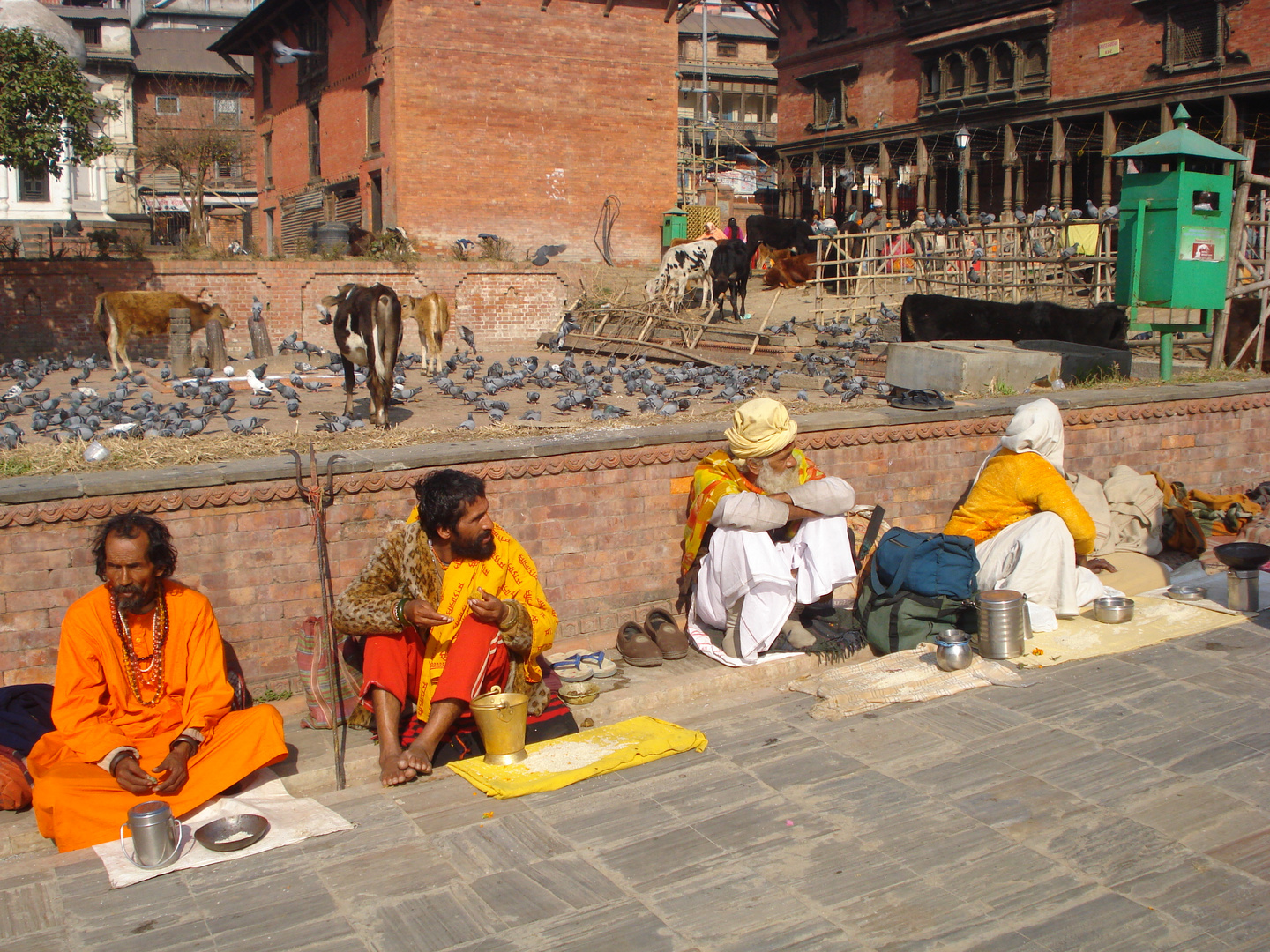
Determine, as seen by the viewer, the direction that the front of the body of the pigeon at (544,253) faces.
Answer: to the viewer's left

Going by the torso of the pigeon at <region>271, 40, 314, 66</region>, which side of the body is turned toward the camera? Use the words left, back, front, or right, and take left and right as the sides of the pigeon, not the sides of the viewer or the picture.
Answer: left

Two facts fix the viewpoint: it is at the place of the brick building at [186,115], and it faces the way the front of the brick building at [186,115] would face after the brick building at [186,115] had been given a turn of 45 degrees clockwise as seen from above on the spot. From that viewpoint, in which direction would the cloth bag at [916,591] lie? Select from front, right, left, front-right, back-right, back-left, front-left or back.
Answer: front-left

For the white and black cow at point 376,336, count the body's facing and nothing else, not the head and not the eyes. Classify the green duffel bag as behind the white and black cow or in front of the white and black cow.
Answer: behind

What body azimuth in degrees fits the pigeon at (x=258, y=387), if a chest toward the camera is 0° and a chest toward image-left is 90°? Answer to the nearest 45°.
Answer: approximately 90°

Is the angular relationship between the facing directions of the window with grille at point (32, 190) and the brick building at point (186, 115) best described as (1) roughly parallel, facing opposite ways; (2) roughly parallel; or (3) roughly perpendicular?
roughly parallel

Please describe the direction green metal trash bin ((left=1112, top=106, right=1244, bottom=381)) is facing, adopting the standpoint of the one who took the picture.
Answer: facing the viewer and to the right of the viewer

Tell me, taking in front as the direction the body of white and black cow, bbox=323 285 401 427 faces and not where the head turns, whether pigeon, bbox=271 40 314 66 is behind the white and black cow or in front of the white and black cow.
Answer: in front

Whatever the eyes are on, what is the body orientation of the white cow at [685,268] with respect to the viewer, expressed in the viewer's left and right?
facing the viewer and to the left of the viewer

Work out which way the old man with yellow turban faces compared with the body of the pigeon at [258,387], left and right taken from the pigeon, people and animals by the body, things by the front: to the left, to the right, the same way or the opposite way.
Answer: to the left

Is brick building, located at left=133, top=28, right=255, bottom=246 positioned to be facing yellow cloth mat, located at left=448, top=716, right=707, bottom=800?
yes

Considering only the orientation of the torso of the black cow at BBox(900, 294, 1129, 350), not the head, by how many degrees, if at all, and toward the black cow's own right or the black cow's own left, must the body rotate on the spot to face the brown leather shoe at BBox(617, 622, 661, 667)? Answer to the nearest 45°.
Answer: approximately 90° to the black cow's own right
